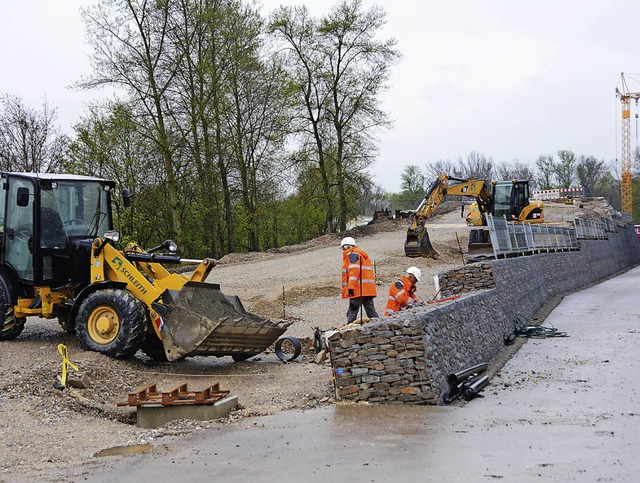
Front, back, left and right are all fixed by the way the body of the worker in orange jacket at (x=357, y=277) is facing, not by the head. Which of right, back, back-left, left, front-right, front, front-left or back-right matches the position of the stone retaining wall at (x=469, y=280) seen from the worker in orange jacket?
back-right

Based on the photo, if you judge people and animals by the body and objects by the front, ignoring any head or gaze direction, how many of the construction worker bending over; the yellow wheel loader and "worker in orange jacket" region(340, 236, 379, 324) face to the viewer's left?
1

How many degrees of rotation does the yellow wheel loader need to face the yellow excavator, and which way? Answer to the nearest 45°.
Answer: approximately 90° to its left

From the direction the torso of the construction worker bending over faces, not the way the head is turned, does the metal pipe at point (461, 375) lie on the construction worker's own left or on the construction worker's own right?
on the construction worker's own right

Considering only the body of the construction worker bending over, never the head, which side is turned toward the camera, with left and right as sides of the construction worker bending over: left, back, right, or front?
right

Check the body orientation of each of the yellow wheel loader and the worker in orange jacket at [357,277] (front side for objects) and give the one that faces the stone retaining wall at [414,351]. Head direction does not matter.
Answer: the yellow wheel loader

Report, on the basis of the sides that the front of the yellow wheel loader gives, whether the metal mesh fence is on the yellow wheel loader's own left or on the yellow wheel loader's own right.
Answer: on the yellow wheel loader's own left

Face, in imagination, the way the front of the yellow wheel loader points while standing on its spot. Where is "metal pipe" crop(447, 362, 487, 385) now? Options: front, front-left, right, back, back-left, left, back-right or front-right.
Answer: front

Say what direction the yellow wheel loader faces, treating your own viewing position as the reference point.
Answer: facing the viewer and to the right of the viewer
